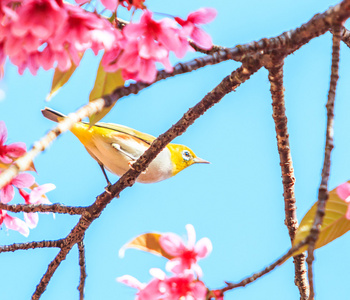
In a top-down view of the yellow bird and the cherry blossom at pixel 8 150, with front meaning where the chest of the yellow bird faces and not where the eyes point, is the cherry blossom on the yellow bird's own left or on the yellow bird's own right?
on the yellow bird's own right

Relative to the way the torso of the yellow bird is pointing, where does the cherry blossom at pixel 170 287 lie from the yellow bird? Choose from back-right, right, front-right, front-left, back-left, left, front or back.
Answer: right

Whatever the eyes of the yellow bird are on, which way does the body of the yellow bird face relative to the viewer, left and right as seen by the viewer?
facing to the right of the viewer
